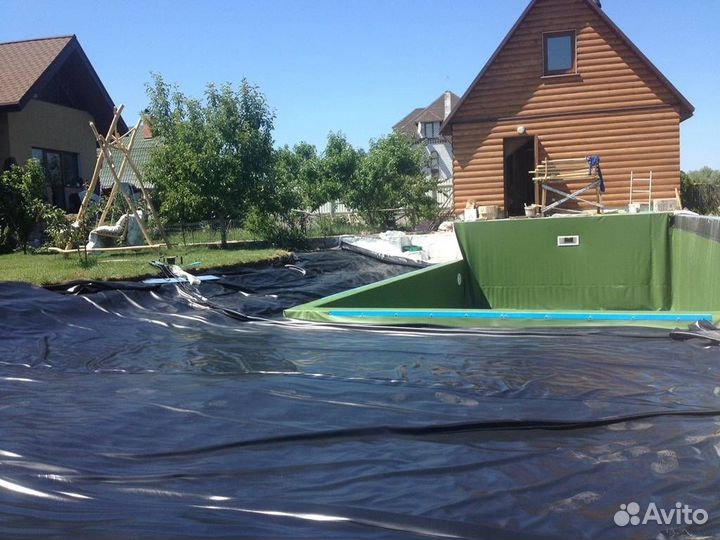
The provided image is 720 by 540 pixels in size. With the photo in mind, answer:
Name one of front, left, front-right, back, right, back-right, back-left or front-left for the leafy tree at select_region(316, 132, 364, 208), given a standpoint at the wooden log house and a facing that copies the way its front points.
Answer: back-right

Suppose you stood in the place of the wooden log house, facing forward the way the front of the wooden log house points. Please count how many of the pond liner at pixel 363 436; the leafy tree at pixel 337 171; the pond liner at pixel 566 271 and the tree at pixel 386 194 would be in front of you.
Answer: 2

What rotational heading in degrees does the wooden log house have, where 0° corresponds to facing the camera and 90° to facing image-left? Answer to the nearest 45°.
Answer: approximately 0°

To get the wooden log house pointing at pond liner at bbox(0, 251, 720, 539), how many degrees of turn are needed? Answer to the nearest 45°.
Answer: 0° — it already faces it

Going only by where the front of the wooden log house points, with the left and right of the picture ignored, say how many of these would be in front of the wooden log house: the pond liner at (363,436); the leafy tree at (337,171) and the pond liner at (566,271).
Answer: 2

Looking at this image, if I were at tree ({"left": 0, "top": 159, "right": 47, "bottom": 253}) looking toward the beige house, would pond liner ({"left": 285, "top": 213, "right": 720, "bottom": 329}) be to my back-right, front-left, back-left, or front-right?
back-right

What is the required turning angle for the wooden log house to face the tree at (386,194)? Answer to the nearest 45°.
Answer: approximately 135° to its right

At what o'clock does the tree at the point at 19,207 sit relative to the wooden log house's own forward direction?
The tree is roughly at 2 o'clock from the wooden log house.

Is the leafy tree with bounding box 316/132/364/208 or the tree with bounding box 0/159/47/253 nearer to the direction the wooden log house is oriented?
the tree

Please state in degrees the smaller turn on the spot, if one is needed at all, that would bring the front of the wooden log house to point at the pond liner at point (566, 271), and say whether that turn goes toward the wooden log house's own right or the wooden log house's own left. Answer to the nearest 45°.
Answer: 0° — it already faces it
